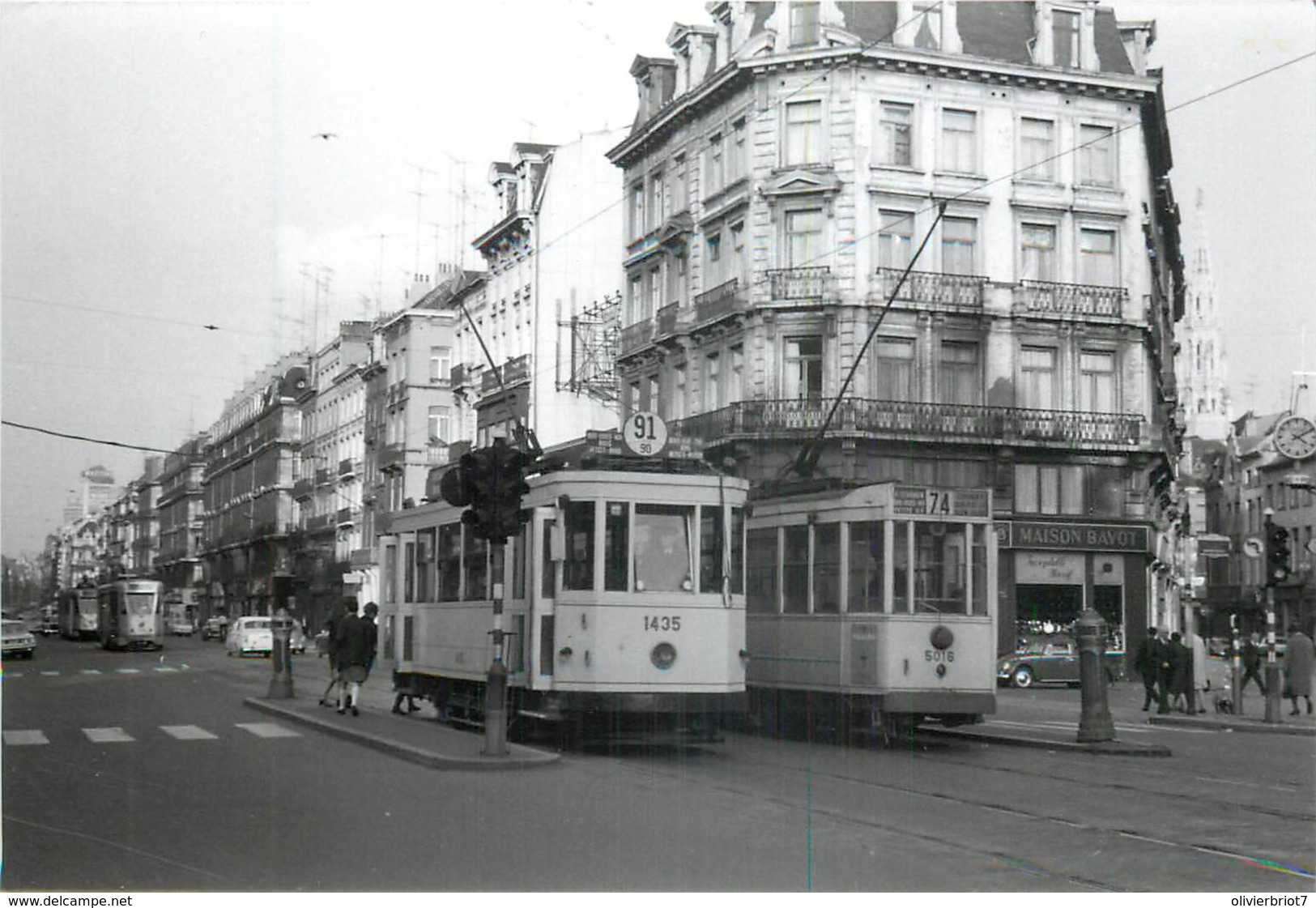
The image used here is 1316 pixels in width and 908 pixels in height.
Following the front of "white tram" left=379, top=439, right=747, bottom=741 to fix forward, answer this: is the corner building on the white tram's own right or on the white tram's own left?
on the white tram's own left

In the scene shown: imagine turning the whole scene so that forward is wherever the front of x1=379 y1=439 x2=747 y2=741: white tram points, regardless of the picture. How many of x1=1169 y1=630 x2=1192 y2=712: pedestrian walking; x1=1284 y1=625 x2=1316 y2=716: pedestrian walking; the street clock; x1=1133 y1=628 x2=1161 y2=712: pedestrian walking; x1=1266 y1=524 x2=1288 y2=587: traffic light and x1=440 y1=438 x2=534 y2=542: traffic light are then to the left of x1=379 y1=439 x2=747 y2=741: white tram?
5

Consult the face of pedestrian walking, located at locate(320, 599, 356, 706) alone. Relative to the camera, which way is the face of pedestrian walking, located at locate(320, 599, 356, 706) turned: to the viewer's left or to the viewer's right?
to the viewer's left

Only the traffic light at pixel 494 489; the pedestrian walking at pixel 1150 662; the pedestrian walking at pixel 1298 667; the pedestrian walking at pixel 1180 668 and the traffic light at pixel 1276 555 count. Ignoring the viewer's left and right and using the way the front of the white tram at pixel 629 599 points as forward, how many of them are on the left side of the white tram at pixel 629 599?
4
